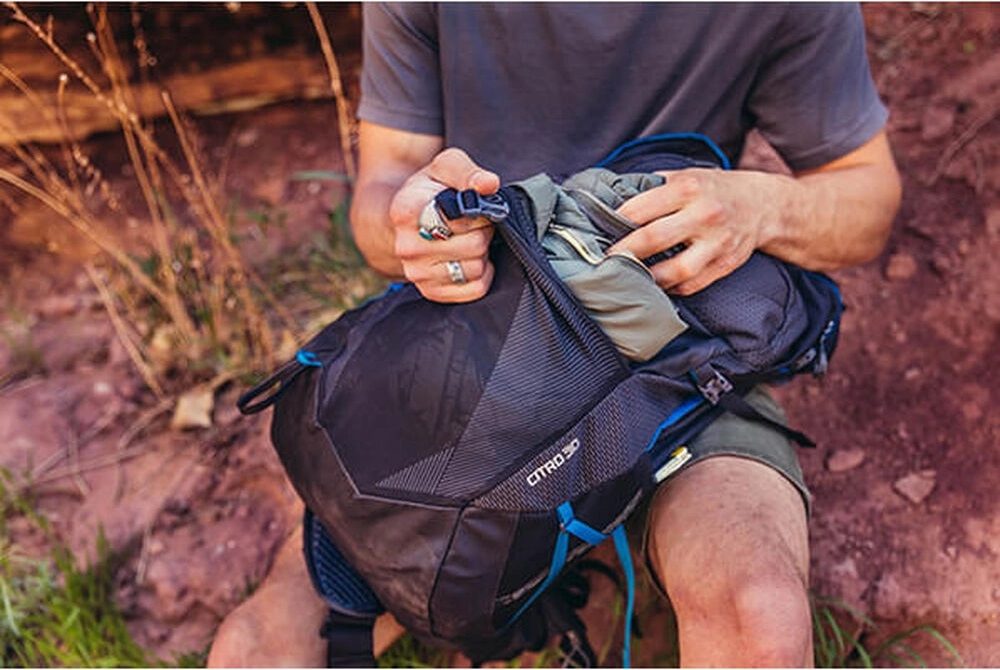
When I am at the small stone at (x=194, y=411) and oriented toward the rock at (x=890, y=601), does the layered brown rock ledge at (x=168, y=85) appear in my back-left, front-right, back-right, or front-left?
back-left

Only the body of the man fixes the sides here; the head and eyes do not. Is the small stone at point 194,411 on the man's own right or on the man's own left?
on the man's own right

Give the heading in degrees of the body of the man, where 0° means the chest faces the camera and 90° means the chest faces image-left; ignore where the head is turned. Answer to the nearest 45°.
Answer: approximately 0°

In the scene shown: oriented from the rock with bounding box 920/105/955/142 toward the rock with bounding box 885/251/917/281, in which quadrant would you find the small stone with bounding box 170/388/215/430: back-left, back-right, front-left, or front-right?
front-right

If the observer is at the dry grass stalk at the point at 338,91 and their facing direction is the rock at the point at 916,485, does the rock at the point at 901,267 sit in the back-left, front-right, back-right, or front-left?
front-left

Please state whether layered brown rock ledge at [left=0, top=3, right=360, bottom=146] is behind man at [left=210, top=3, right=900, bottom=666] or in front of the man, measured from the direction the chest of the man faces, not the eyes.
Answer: behind

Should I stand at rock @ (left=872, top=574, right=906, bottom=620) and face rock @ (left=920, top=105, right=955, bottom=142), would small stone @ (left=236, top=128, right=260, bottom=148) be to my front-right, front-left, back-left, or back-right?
front-left

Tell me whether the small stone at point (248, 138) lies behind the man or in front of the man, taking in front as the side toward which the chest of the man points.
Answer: behind
